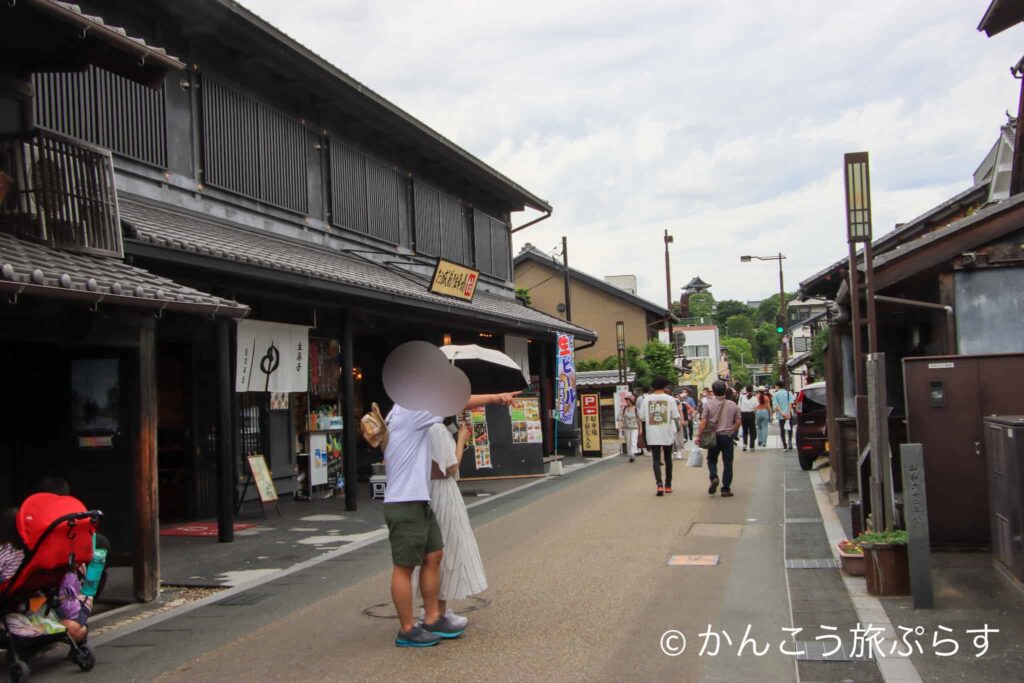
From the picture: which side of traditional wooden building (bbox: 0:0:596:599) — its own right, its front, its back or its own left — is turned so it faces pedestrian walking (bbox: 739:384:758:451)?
left

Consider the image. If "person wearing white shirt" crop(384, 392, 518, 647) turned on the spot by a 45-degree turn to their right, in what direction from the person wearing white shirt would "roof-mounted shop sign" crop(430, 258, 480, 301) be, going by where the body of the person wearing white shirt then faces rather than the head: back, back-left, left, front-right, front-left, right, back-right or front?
back-left

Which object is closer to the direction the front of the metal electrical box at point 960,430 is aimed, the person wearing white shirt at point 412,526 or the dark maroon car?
the person wearing white shirt

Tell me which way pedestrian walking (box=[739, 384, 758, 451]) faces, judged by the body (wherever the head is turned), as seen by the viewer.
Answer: away from the camera

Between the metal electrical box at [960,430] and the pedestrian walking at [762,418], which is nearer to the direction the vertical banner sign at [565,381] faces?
the metal electrical box
